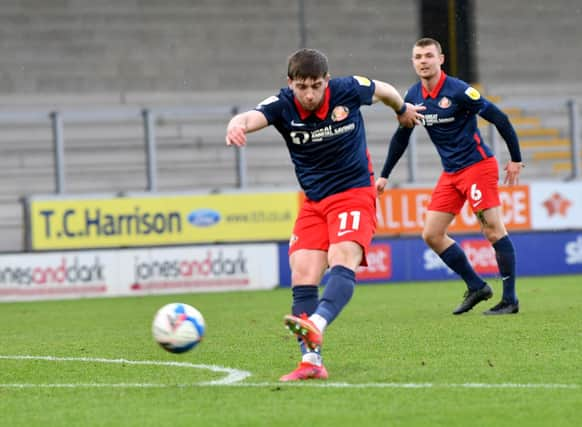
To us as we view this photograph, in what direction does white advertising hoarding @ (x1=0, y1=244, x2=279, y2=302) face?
facing the viewer

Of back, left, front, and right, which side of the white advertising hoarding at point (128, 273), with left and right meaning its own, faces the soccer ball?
front
